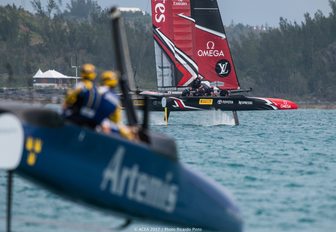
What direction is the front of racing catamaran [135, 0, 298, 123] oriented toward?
to the viewer's right

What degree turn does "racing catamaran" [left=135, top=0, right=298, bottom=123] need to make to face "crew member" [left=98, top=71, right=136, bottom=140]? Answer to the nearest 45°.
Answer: approximately 90° to its right

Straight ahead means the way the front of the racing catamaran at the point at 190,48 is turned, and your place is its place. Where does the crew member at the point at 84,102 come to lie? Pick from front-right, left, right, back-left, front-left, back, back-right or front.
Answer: right

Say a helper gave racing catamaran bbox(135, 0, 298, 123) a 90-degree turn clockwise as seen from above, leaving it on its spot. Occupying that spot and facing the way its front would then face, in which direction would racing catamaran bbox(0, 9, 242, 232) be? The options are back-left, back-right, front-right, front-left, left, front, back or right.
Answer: front

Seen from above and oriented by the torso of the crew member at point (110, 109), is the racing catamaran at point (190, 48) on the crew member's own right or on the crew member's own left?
on the crew member's own left

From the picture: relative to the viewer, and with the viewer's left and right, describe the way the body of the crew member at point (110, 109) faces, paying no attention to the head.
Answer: facing to the right of the viewer

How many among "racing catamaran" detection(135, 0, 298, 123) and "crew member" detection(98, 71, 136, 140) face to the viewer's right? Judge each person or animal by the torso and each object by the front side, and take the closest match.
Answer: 2

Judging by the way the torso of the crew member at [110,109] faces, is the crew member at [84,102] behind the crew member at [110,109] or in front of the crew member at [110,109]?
behind
